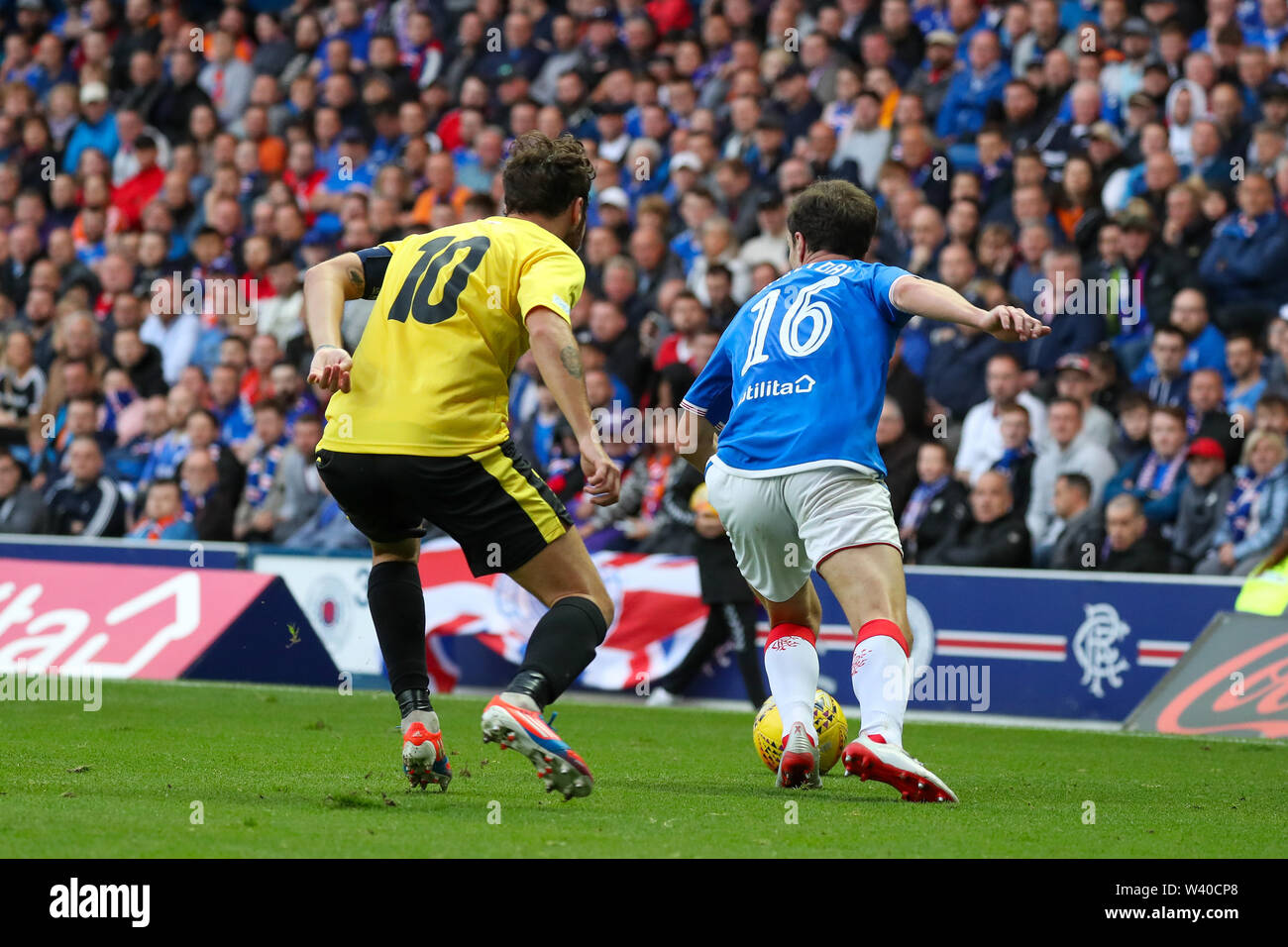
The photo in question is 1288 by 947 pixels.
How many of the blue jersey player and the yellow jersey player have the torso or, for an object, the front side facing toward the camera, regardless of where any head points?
0

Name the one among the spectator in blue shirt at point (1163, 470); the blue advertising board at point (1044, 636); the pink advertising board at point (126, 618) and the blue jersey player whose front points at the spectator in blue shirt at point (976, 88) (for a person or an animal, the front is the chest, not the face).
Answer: the blue jersey player

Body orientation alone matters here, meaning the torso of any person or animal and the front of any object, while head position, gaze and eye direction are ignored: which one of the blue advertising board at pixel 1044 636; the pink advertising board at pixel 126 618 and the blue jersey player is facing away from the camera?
the blue jersey player

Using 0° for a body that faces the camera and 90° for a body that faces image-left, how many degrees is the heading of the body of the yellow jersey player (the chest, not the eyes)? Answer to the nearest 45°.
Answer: approximately 225°

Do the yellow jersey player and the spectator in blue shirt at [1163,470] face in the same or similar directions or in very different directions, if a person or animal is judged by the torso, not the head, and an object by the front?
very different directions

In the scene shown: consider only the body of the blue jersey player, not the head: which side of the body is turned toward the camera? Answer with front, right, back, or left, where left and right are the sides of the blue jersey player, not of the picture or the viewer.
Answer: back

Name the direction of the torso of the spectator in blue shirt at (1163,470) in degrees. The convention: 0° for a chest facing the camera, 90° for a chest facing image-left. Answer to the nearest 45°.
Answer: approximately 0°

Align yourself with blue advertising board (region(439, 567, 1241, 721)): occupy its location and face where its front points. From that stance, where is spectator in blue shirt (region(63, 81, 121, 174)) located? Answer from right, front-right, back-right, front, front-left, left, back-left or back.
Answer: back-right

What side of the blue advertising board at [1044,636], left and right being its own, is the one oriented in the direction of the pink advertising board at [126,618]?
right
